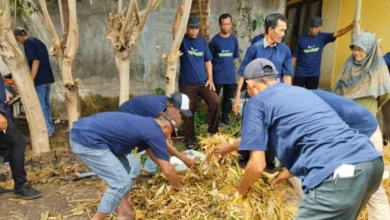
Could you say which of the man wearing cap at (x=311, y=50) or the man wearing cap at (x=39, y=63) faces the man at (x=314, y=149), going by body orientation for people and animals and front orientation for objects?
the man wearing cap at (x=311, y=50)

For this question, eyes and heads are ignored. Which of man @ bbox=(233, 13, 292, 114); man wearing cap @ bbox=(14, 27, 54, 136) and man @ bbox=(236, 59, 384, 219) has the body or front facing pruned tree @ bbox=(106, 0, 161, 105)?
man @ bbox=(236, 59, 384, 219)

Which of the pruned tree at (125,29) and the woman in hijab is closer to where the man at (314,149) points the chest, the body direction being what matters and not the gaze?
the pruned tree

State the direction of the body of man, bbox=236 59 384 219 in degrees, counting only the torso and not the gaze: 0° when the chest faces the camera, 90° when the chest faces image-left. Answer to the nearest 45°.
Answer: approximately 135°

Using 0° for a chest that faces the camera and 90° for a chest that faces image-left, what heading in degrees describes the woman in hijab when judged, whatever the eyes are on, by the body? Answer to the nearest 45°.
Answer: approximately 45°

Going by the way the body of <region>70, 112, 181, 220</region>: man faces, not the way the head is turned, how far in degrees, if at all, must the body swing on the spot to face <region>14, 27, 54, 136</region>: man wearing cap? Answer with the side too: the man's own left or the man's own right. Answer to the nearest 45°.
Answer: approximately 90° to the man's own left

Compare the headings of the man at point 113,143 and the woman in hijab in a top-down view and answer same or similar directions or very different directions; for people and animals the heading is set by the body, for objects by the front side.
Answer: very different directions
